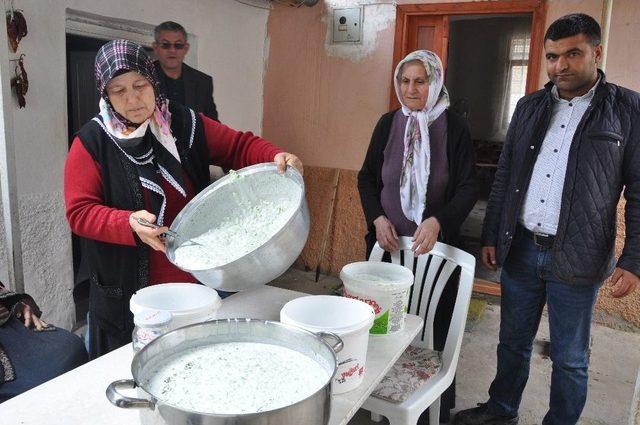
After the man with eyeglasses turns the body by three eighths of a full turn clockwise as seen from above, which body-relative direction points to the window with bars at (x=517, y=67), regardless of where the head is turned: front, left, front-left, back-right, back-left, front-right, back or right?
right

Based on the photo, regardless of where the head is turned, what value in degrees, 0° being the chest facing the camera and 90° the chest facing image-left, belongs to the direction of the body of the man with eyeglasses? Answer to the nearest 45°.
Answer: approximately 0°

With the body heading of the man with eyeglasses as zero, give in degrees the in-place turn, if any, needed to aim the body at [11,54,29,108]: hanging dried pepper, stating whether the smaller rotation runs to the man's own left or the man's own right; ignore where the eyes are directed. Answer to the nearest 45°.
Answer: approximately 45° to the man's own right
